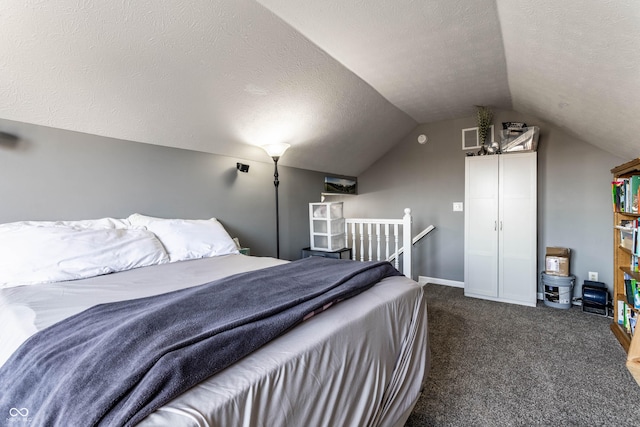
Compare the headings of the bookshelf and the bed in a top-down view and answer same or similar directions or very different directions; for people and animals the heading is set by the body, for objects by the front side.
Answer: very different directions

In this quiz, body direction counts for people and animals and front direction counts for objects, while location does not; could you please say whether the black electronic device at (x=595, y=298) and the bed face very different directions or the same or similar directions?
very different directions

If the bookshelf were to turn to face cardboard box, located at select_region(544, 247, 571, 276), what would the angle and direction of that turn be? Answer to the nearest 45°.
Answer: approximately 45° to its right

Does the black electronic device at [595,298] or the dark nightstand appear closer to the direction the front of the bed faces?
the black electronic device

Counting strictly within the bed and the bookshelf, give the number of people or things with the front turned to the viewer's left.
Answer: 1

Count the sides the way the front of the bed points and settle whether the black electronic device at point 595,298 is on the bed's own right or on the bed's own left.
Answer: on the bed's own left

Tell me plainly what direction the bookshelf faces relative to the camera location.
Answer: facing to the left of the viewer
